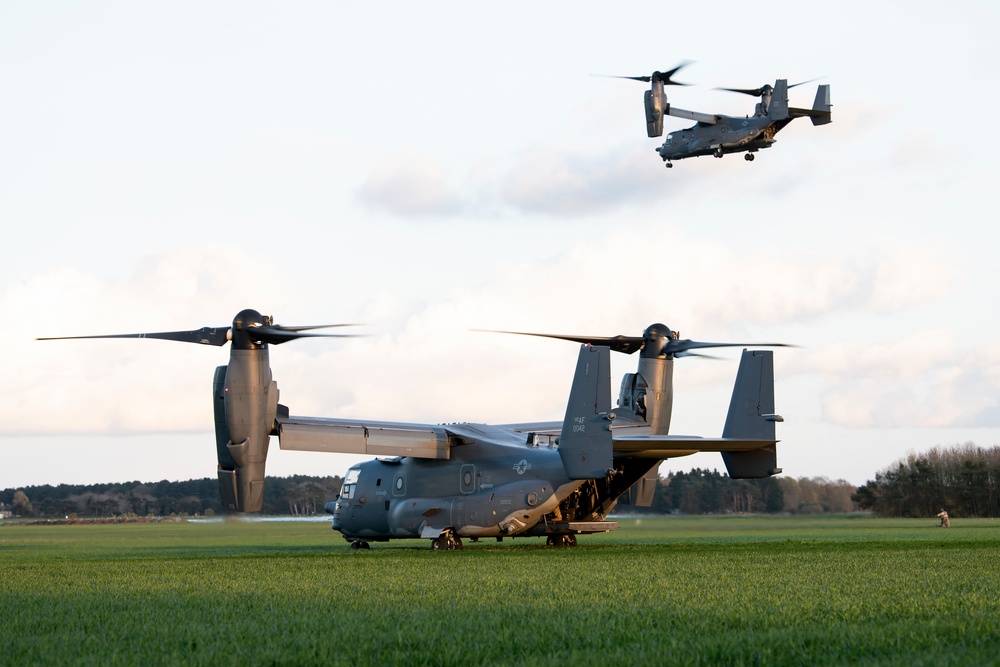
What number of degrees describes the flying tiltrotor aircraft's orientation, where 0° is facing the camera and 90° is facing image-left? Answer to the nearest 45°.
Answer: approximately 135°

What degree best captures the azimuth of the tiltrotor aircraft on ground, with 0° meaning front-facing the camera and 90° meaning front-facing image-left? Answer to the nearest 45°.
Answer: approximately 135°
